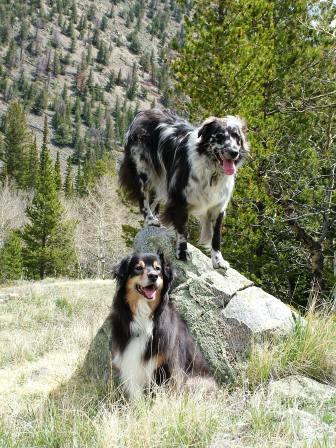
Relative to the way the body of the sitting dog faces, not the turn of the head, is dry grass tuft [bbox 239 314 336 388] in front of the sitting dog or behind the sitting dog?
behind

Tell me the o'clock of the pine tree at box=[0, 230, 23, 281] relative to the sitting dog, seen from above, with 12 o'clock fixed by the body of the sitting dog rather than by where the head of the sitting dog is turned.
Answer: The pine tree is roughly at 4 o'clock from the sitting dog.

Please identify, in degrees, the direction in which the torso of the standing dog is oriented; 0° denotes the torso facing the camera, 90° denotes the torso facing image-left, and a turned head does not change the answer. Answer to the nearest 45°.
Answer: approximately 315°

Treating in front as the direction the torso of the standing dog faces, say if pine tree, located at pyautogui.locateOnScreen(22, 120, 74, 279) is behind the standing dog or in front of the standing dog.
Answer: behind

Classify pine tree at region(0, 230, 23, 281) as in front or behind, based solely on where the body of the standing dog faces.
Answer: behind

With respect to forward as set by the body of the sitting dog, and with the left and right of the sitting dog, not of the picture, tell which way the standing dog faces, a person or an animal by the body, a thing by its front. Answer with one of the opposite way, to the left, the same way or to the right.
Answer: to the left

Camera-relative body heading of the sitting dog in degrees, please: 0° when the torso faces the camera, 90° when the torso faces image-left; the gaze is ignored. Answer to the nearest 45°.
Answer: approximately 45°
